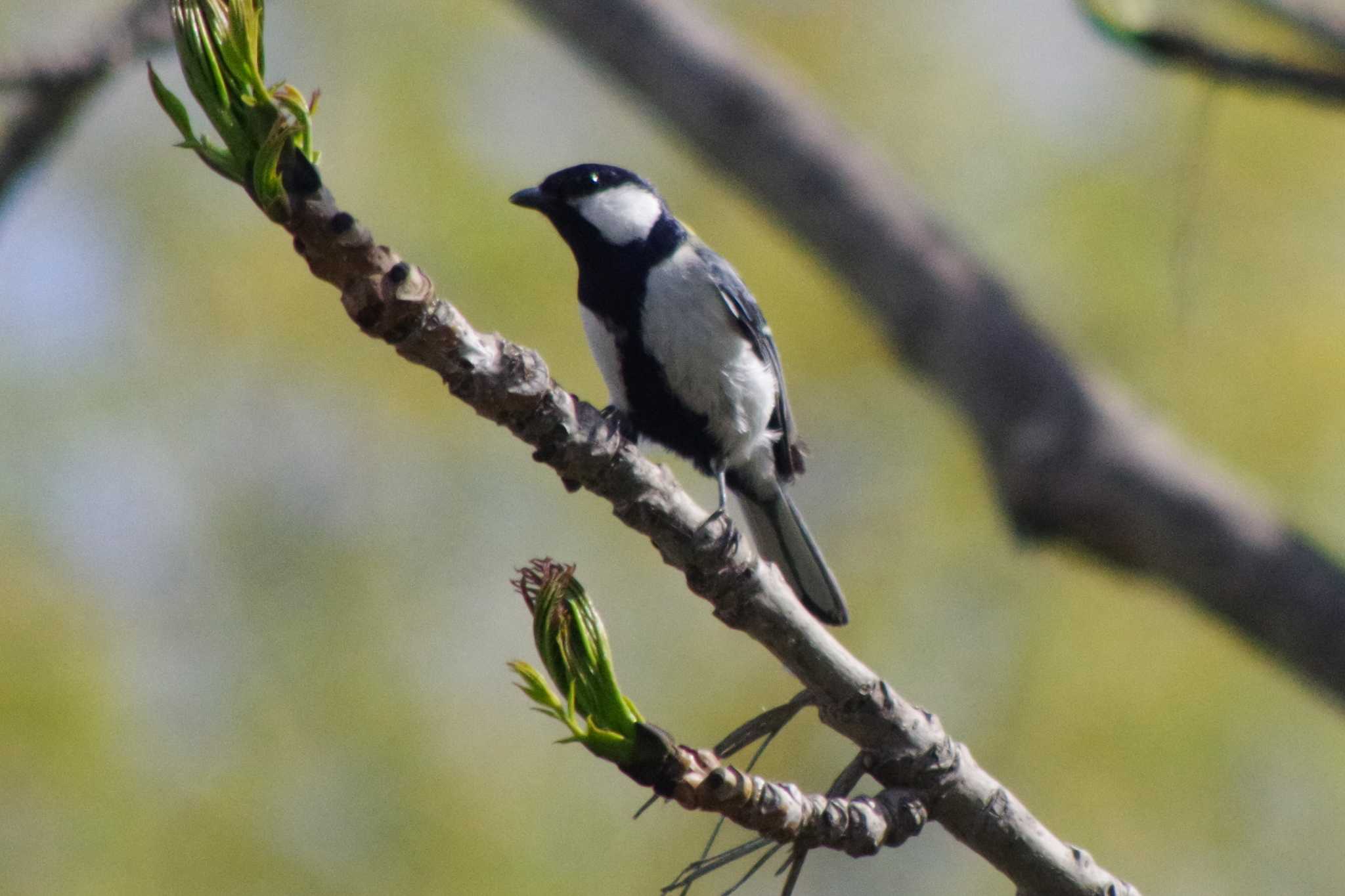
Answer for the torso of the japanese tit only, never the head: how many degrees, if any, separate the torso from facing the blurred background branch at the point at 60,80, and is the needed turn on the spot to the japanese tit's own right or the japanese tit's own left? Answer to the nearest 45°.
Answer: approximately 45° to the japanese tit's own right

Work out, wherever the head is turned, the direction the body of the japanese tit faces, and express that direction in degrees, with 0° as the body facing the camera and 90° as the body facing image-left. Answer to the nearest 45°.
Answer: approximately 45°

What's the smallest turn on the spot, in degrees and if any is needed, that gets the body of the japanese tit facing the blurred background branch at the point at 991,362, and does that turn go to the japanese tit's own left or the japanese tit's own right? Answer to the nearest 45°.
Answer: approximately 180°
